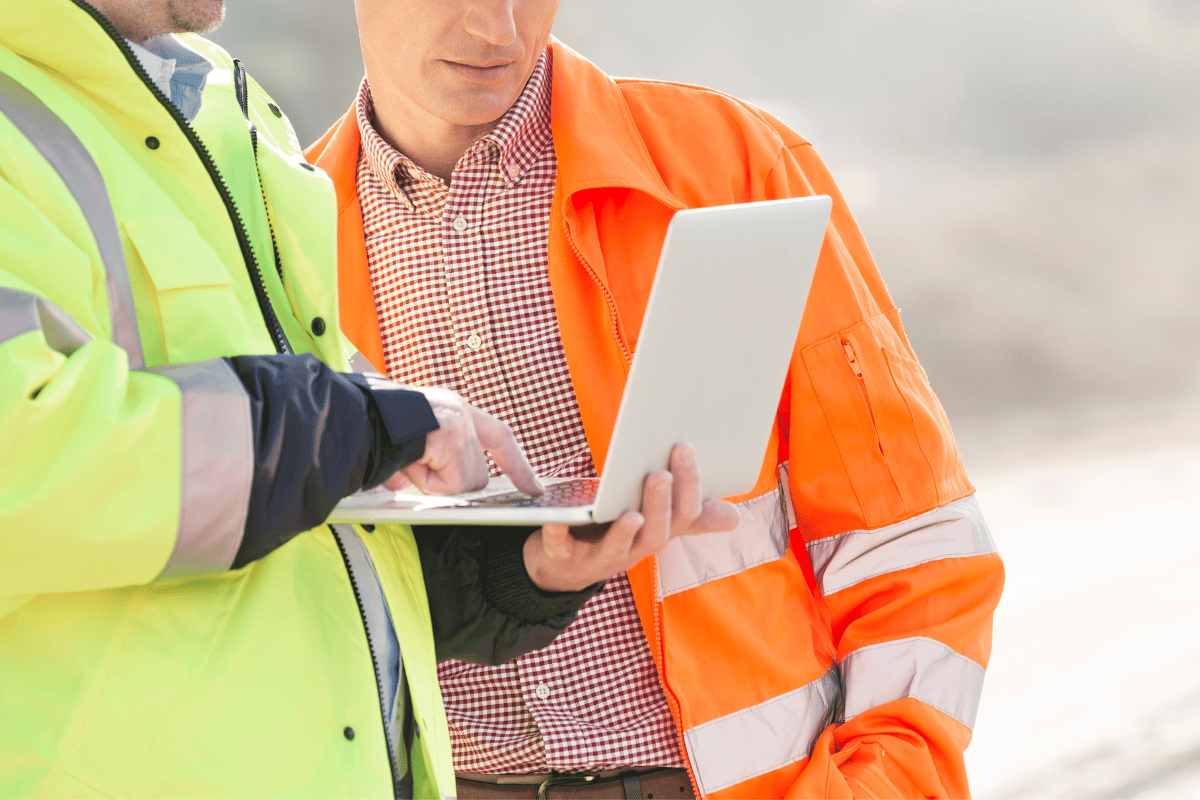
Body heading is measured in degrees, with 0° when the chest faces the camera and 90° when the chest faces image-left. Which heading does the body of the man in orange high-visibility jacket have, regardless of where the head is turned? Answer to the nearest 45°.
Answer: approximately 45°

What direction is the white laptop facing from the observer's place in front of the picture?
facing away from the viewer and to the left of the viewer
